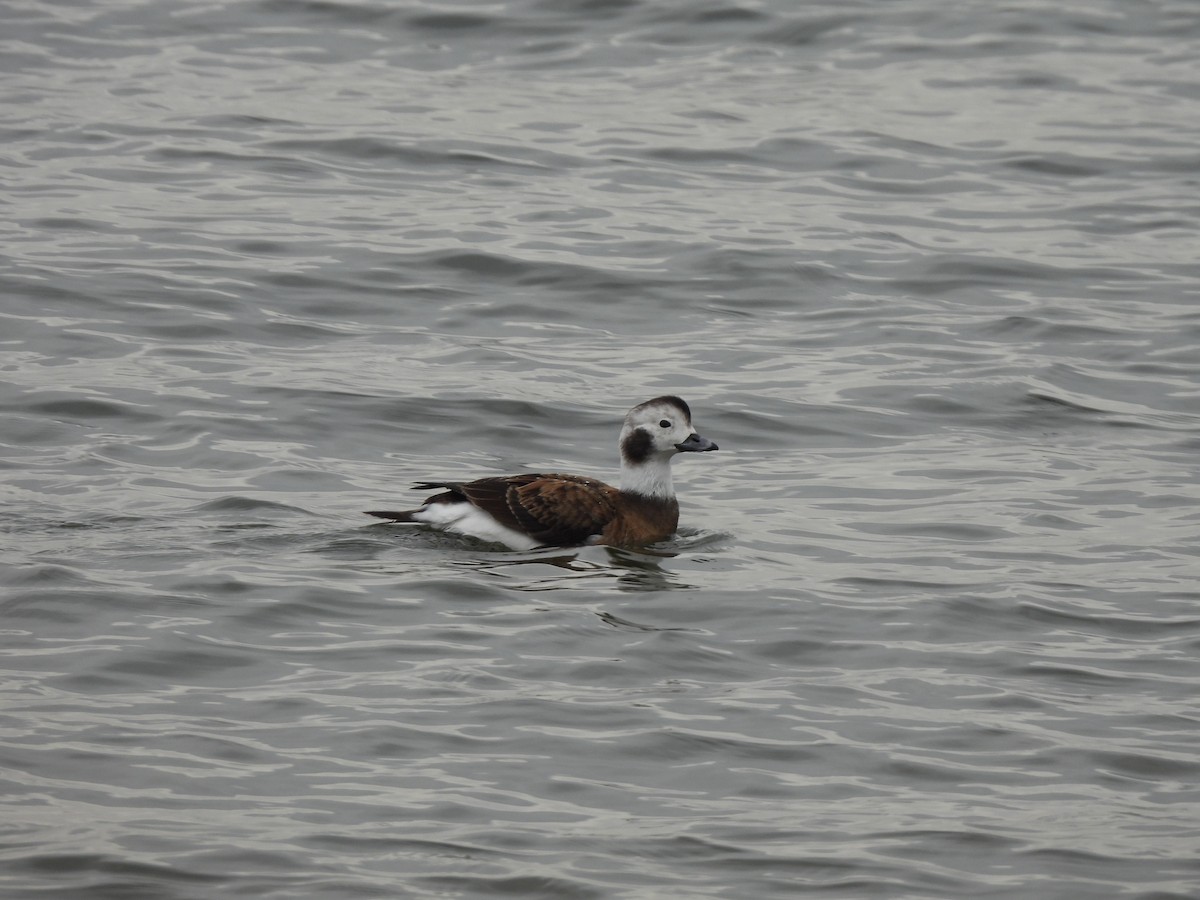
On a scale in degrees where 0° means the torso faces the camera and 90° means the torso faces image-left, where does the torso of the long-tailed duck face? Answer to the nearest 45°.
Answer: approximately 270°
